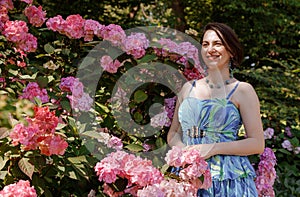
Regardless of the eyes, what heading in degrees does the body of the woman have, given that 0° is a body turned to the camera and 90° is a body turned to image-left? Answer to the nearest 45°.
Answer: approximately 45°

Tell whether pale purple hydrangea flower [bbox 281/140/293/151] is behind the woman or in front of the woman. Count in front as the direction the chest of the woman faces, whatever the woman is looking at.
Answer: behind

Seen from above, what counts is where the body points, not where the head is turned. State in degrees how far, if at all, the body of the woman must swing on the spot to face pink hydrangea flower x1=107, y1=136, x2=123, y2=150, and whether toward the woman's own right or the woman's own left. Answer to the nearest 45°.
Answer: approximately 45° to the woman's own right

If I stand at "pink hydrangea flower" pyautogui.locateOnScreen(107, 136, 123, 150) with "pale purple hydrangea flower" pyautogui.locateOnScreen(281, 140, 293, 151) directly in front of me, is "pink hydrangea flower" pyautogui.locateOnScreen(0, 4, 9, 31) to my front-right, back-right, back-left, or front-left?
back-left

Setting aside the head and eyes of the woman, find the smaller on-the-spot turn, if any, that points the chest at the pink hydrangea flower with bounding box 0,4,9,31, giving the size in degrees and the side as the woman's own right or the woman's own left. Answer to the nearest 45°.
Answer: approximately 45° to the woman's own right
